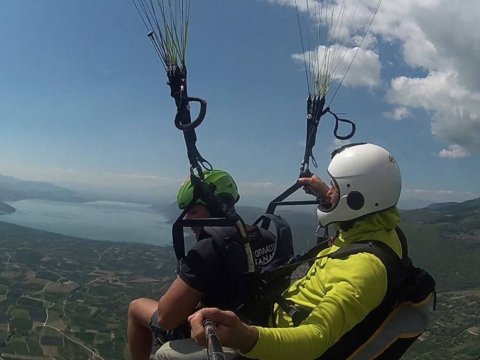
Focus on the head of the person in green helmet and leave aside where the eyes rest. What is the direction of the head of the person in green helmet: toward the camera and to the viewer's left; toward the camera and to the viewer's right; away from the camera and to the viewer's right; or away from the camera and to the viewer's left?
away from the camera and to the viewer's left

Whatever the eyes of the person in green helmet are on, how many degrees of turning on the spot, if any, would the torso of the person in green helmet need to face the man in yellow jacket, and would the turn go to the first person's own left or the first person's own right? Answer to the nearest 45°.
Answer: approximately 135° to the first person's own left

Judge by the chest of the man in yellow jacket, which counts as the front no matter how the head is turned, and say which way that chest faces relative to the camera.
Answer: to the viewer's left

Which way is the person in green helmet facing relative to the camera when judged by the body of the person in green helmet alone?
to the viewer's left

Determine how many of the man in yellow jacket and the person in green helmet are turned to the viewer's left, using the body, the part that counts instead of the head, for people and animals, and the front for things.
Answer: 2

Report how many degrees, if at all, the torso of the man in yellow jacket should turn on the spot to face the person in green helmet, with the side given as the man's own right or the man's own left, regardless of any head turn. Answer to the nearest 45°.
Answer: approximately 45° to the man's own right
